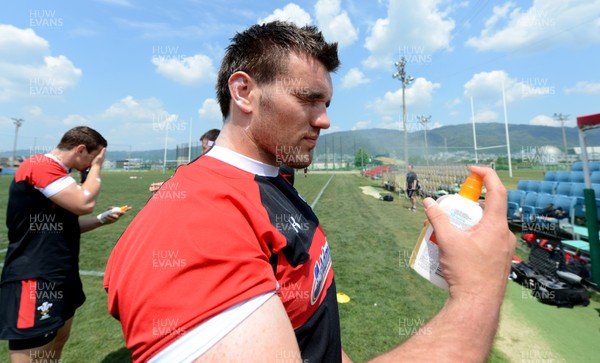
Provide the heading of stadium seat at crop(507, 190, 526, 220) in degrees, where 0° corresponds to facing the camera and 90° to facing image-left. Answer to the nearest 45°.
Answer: approximately 45°

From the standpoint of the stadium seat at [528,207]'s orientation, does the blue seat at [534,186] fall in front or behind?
behind

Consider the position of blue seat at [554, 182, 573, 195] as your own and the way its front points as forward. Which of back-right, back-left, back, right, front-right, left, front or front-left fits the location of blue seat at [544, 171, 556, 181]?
back-right

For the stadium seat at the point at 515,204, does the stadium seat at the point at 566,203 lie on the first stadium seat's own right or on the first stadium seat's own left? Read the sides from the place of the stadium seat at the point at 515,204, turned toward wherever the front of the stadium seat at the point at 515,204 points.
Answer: on the first stadium seat's own left
